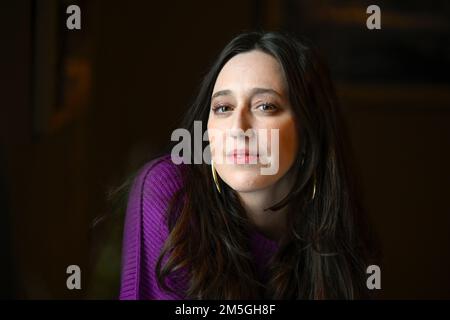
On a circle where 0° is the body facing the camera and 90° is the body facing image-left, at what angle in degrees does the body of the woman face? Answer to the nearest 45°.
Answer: approximately 0°
